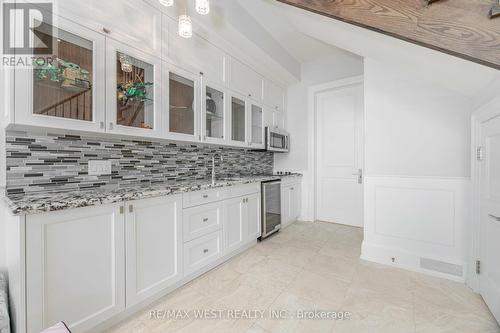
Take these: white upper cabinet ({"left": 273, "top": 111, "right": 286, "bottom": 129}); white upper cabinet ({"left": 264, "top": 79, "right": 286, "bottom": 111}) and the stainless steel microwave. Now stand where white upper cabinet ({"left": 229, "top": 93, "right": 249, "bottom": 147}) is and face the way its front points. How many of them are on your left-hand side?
3

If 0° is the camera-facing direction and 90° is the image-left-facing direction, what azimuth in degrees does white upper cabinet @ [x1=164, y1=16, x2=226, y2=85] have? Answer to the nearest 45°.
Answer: approximately 315°

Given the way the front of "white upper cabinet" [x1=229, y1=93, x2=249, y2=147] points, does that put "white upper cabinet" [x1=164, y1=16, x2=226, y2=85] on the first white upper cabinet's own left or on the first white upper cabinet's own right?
on the first white upper cabinet's own right

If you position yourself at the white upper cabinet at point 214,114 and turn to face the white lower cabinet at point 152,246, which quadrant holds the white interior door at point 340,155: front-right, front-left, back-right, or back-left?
back-left

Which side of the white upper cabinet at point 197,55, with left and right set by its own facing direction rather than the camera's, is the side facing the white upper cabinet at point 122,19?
right

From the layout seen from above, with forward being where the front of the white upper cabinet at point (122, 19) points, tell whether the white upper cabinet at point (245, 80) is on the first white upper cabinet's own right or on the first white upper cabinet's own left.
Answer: on the first white upper cabinet's own left

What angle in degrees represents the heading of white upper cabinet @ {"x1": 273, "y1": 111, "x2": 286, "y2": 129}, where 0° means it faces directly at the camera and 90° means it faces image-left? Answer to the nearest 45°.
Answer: approximately 315°

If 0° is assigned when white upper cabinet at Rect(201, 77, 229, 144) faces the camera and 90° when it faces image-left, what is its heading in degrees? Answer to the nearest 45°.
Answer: approximately 315°

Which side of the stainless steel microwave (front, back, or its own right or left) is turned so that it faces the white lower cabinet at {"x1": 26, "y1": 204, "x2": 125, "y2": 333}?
right

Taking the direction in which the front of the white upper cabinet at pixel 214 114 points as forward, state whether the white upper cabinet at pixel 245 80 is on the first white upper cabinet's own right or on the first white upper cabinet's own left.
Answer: on the first white upper cabinet's own left

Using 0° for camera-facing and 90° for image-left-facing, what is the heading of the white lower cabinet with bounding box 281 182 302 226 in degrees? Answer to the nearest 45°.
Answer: approximately 315°

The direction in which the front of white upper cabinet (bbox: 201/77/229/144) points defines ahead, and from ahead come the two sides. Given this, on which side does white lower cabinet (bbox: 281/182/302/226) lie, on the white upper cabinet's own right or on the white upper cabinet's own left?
on the white upper cabinet's own left

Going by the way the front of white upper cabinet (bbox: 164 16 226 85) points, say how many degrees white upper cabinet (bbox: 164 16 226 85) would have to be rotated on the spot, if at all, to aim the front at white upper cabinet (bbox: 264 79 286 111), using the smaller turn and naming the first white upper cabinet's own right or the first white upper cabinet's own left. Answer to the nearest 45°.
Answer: approximately 90° to the first white upper cabinet's own left
